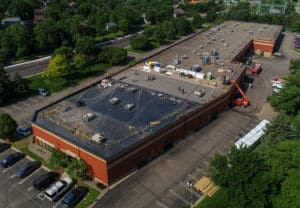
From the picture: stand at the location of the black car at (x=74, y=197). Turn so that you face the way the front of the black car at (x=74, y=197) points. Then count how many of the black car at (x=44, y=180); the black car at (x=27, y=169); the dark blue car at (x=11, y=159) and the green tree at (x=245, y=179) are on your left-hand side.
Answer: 3

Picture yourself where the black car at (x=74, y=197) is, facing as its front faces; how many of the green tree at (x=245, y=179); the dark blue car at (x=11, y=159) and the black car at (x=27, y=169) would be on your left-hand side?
2

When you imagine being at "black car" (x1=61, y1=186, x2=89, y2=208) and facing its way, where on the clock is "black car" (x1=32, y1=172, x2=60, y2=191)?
"black car" (x1=32, y1=172, x2=60, y2=191) is roughly at 9 o'clock from "black car" (x1=61, y1=186, x2=89, y2=208).

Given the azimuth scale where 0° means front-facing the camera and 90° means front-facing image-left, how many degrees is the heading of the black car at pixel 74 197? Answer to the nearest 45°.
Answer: approximately 225°

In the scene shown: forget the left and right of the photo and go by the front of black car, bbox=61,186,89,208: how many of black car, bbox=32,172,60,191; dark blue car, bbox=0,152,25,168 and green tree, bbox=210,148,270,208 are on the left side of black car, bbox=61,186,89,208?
2

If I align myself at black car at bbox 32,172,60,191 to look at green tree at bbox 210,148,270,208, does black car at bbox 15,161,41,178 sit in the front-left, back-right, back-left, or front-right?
back-left

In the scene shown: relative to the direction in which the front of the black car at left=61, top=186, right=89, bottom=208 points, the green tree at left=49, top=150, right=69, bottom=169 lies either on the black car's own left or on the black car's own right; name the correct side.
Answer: on the black car's own left

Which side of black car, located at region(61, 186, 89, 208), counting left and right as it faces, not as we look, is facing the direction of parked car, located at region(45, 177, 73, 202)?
left

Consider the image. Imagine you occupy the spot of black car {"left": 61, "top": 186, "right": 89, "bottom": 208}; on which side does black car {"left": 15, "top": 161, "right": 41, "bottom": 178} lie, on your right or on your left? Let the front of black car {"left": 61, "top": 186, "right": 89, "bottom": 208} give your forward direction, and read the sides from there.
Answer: on your left

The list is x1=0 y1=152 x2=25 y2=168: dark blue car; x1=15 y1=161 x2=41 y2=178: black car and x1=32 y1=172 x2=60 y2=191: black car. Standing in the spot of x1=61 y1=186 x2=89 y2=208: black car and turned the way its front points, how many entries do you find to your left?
3

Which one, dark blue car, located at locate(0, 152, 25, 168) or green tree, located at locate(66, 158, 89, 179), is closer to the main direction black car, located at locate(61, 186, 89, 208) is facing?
the green tree

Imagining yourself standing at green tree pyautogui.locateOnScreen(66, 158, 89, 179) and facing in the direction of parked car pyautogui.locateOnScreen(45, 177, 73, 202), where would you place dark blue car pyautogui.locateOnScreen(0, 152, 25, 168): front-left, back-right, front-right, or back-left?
front-right

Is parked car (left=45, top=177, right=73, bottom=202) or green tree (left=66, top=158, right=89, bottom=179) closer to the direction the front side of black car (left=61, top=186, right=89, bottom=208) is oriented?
the green tree

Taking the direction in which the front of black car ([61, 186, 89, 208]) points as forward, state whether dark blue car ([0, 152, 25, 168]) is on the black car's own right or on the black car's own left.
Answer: on the black car's own left

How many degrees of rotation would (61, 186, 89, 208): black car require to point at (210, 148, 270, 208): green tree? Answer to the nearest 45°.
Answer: approximately 45° to its right
